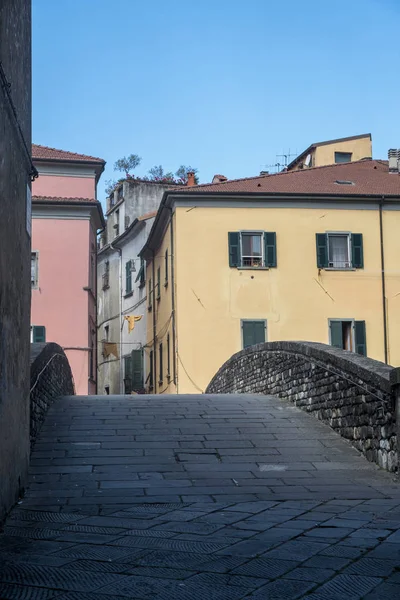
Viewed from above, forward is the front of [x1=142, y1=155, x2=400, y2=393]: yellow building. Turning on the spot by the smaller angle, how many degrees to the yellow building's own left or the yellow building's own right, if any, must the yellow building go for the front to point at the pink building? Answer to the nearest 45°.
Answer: approximately 90° to the yellow building's own right

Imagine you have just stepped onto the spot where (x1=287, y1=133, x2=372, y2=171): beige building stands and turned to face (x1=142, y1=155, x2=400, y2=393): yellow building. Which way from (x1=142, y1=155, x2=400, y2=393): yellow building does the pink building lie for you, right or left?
right

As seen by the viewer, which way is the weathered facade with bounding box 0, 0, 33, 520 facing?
to the viewer's right

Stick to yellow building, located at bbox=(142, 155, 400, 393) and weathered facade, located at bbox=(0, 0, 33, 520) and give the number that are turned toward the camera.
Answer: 1

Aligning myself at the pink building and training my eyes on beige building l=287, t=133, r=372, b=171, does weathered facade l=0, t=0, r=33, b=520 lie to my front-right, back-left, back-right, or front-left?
back-right

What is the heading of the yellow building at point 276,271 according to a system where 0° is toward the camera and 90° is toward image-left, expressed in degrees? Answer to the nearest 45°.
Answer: approximately 0°

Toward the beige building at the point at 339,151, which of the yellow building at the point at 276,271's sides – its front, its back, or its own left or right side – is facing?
back

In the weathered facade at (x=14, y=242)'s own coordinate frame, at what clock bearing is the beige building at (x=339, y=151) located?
The beige building is roughly at 10 o'clock from the weathered facade.

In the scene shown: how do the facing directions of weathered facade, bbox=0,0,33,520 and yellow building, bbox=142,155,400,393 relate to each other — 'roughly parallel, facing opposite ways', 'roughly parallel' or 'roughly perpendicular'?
roughly perpendicular

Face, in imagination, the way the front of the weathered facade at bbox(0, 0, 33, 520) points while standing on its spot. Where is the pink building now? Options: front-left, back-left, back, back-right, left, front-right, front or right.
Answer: left

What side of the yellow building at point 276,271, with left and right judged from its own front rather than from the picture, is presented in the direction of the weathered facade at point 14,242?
front

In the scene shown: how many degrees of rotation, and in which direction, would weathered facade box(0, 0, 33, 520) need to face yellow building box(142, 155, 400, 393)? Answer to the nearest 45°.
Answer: approximately 45° to its left

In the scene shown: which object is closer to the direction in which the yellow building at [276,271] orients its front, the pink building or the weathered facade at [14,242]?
the weathered facade
